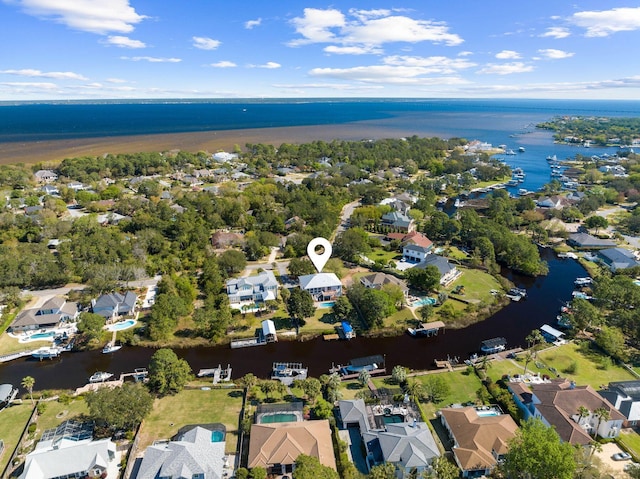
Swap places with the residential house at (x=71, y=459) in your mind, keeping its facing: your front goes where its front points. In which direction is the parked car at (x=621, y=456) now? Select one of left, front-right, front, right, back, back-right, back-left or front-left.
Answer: front-left

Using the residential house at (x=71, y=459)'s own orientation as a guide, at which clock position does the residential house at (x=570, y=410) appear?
the residential house at (x=570, y=410) is roughly at 10 o'clock from the residential house at (x=71, y=459).

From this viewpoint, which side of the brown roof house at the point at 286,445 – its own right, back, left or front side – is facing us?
front

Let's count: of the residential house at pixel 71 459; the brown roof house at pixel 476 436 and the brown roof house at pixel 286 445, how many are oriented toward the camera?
3

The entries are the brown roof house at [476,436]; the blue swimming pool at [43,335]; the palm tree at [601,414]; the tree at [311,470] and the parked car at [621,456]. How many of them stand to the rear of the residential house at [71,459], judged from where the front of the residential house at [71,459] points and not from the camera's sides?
1

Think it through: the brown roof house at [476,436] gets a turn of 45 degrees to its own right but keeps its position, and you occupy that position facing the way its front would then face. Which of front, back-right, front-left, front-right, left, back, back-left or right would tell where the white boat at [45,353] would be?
front-right

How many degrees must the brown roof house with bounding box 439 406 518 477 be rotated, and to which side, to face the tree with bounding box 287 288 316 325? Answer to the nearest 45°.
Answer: approximately 135° to its right

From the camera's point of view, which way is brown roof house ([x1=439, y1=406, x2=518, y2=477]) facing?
toward the camera

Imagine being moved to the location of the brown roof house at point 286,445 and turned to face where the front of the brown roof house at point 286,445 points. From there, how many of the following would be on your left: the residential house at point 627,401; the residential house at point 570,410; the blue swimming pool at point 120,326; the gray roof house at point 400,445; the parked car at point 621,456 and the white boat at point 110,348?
4

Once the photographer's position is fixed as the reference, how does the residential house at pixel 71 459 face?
facing the viewer

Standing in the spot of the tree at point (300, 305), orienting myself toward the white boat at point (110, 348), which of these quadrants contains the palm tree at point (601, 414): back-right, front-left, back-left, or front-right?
back-left

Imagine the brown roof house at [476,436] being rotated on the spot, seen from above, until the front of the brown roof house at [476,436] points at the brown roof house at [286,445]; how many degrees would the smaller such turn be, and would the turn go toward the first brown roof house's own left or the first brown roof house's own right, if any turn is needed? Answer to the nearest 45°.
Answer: approximately 45° to the first brown roof house's own right

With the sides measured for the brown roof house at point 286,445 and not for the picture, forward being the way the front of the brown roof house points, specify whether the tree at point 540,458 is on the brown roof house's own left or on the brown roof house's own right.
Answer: on the brown roof house's own left

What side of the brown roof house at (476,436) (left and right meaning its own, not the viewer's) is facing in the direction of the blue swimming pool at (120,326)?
right

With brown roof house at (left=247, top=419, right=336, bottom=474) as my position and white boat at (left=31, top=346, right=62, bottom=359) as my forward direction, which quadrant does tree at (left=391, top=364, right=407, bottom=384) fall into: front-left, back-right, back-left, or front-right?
back-right

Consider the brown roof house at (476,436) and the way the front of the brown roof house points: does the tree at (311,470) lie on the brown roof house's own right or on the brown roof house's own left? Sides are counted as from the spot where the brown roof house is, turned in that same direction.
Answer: on the brown roof house's own right
